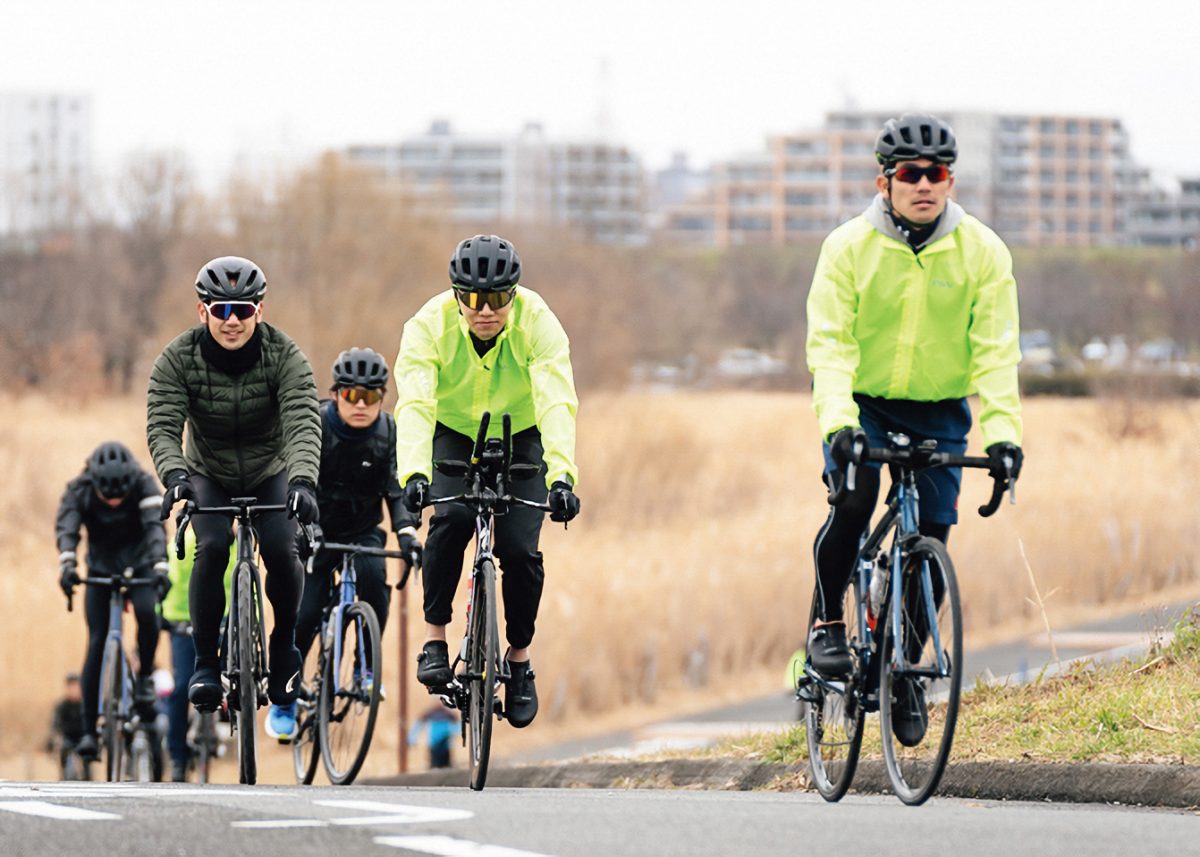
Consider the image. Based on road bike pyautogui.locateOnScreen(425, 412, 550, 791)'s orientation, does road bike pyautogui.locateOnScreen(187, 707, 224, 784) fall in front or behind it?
behind

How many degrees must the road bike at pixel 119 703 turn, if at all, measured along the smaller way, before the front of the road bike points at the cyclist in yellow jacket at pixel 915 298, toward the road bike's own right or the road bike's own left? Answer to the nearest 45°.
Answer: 0° — it already faces them

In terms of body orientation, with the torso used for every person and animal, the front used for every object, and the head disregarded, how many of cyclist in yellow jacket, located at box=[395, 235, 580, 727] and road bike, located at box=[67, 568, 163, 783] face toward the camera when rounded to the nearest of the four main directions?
2

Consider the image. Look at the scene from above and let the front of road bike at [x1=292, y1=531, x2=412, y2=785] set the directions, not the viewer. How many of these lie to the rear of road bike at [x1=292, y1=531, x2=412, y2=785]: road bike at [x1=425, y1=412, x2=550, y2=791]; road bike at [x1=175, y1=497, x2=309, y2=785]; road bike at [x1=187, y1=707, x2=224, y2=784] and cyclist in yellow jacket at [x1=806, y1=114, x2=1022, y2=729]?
1

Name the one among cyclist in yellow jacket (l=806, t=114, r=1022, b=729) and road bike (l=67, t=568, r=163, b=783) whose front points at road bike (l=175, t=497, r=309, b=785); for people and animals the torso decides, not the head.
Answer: road bike (l=67, t=568, r=163, b=783)

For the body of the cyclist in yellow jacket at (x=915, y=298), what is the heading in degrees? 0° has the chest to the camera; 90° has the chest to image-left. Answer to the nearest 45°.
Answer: approximately 0°

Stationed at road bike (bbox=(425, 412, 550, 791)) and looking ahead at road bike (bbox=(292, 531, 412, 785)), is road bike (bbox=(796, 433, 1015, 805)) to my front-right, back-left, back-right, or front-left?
back-right
